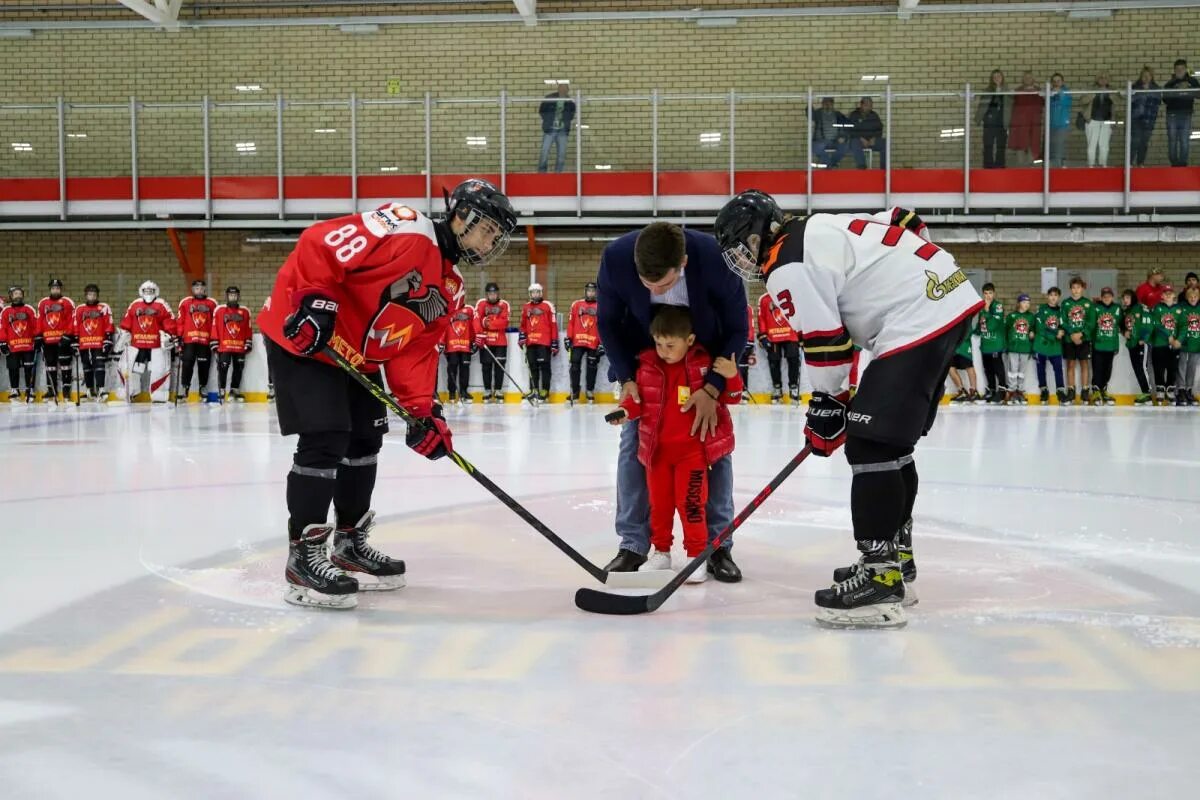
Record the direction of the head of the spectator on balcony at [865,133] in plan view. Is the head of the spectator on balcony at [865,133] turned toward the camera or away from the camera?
toward the camera

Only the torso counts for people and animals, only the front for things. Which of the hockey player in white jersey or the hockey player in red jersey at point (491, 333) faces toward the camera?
the hockey player in red jersey

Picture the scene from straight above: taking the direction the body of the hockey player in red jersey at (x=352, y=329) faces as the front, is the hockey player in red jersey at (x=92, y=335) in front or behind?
behind

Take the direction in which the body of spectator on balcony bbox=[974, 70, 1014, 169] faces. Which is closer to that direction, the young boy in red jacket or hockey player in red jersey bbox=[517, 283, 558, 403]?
the young boy in red jacket

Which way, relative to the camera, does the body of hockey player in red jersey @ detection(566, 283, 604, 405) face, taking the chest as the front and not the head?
toward the camera

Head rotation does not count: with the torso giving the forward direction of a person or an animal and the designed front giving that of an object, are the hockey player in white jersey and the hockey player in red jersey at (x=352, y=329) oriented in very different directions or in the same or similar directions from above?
very different directions

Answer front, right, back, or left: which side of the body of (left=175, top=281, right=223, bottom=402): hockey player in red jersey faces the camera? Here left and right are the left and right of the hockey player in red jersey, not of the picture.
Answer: front

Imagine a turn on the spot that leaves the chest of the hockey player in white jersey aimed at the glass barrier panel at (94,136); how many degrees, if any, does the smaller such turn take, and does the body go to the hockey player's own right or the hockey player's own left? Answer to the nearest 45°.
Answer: approximately 45° to the hockey player's own right

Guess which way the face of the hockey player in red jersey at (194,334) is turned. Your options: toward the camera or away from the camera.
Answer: toward the camera

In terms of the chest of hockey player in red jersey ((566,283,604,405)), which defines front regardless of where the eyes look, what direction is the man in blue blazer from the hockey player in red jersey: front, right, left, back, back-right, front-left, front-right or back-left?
front

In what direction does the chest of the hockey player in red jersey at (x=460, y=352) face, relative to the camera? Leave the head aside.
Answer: toward the camera

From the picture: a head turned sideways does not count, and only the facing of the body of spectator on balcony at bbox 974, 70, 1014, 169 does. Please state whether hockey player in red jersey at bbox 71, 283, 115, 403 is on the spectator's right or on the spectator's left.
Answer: on the spectator's right

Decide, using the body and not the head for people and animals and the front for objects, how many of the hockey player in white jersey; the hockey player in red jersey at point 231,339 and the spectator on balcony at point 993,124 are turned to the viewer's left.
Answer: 1

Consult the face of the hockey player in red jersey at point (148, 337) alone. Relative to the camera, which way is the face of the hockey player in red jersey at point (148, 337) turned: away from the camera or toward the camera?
toward the camera

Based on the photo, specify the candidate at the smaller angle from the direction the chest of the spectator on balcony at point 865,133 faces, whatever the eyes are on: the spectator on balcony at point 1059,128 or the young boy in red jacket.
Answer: the young boy in red jacket

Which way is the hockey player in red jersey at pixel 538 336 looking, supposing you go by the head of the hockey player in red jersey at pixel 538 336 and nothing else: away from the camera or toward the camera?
toward the camera

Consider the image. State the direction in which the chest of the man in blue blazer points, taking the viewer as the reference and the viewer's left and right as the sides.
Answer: facing the viewer
